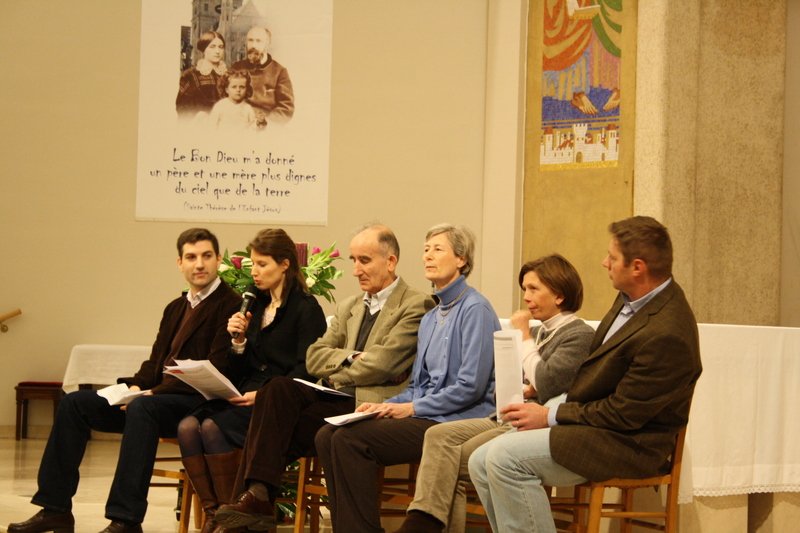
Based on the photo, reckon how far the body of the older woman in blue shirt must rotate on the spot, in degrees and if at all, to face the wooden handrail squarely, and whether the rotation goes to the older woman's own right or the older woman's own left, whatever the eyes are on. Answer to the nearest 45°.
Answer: approximately 90° to the older woman's own right

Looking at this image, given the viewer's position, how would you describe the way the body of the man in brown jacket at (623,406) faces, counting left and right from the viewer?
facing to the left of the viewer

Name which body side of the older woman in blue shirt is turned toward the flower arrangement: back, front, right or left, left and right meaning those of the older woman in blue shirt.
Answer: right

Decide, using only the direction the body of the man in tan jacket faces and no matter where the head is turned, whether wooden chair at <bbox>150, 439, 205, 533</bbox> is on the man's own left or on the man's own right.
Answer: on the man's own right

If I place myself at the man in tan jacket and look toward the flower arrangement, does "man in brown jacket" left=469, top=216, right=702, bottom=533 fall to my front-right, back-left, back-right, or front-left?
back-right

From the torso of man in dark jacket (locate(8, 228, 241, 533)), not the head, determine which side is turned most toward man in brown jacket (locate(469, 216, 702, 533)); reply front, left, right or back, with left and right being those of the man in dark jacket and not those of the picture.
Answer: left

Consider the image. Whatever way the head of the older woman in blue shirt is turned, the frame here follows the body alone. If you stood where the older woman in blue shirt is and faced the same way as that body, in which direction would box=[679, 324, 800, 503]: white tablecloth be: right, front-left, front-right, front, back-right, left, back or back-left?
back-left

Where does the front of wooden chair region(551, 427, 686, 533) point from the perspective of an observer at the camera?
facing to the left of the viewer

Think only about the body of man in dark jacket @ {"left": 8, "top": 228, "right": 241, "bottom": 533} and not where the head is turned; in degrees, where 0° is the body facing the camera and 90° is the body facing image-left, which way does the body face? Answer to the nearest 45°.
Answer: approximately 45°

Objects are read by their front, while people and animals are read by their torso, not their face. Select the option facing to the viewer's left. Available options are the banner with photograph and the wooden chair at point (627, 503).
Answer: the wooden chair

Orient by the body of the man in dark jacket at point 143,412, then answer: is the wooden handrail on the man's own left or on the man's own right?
on the man's own right
